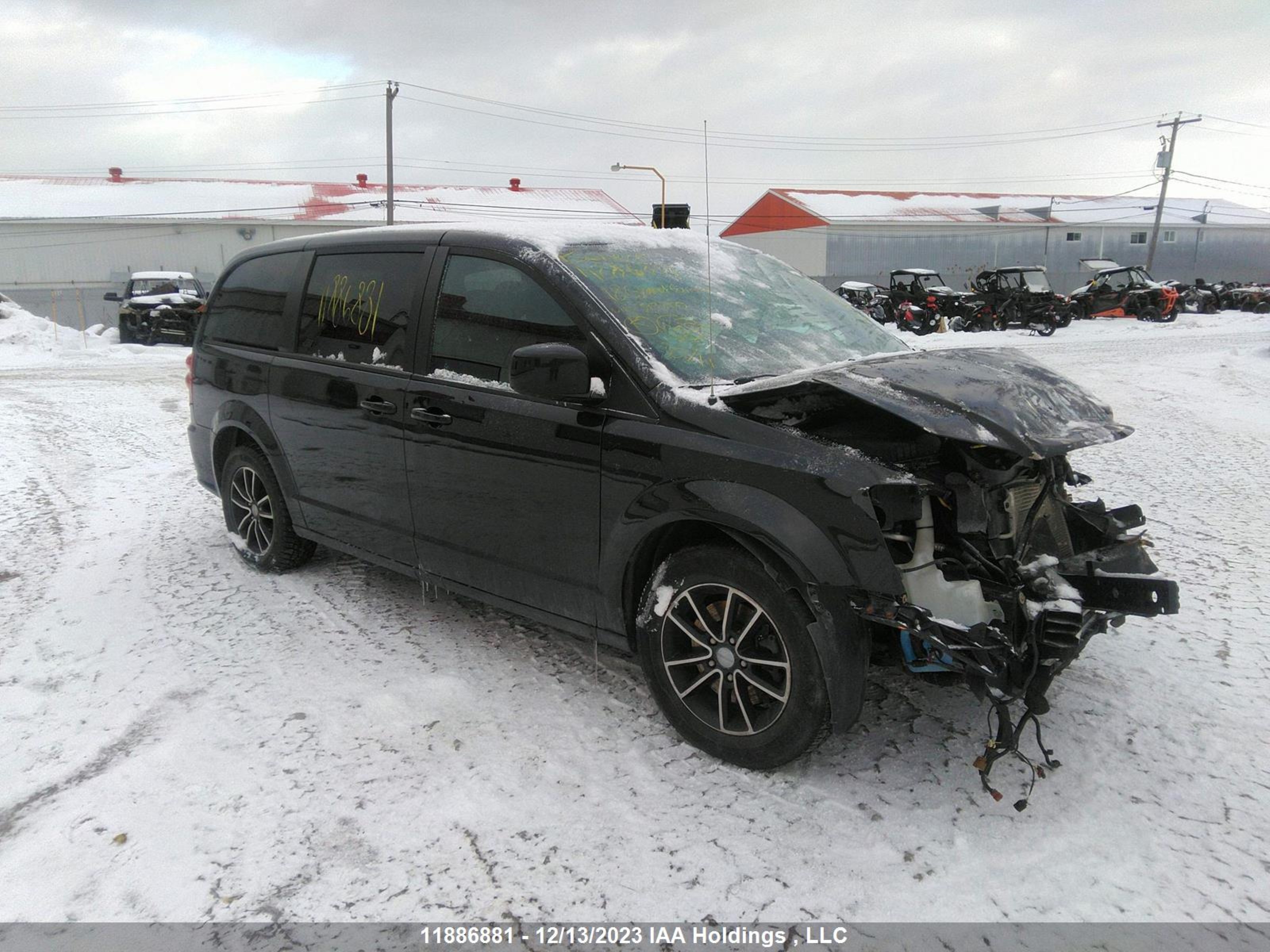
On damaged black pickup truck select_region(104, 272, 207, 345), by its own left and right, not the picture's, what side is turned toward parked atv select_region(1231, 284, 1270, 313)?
left

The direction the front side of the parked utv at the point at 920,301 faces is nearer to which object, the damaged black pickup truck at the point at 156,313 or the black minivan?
the black minivan

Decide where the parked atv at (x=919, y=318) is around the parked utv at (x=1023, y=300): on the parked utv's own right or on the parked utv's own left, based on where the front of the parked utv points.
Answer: on the parked utv's own right
